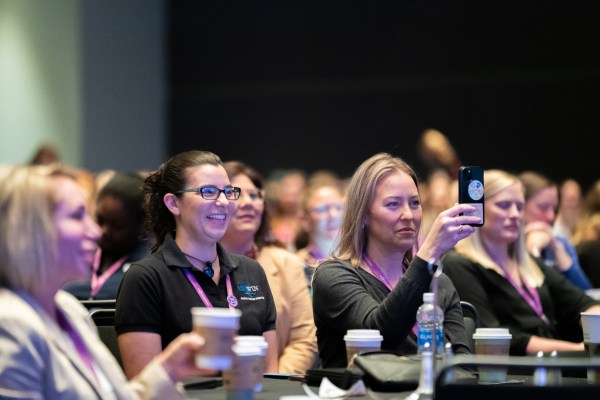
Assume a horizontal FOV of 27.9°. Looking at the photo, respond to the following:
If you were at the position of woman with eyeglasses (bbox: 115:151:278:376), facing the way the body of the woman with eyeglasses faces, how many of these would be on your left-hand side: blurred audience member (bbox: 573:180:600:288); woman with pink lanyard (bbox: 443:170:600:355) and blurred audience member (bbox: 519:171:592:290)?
3

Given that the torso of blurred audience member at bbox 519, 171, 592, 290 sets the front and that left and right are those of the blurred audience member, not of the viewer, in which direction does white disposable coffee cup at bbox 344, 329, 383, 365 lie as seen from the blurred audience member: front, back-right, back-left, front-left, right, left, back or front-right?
front-right

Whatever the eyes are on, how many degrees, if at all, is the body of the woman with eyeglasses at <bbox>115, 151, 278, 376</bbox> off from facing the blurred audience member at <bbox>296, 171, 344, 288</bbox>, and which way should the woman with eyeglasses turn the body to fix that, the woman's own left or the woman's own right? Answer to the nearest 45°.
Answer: approximately 135° to the woman's own left

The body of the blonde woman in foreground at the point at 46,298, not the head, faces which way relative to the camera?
to the viewer's right

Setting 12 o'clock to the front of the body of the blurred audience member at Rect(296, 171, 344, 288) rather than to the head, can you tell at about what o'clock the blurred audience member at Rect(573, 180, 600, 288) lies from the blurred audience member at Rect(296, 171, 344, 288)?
the blurred audience member at Rect(573, 180, 600, 288) is roughly at 10 o'clock from the blurred audience member at Rect(296, 171, 344, 288).

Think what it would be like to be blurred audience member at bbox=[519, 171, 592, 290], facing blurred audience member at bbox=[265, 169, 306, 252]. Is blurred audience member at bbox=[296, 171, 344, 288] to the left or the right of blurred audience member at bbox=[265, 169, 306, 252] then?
left

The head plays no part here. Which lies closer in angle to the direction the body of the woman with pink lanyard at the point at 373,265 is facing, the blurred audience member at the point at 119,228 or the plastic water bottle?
the plastic water bottle

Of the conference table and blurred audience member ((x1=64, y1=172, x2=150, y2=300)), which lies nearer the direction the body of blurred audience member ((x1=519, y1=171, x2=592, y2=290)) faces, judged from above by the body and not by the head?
the conference table

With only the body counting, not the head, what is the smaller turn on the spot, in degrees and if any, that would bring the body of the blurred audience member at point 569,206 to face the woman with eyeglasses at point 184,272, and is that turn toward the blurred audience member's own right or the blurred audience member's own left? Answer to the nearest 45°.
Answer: approximately 45° to the blurred audience member's own right

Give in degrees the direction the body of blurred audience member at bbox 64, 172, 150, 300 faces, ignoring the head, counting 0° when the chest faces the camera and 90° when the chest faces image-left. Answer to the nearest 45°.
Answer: approximately 45°

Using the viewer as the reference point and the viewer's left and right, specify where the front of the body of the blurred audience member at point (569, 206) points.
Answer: facing the viewer and to the right of the viewer

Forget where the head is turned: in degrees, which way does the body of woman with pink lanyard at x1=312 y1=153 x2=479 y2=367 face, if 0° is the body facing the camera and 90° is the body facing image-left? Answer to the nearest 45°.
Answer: approximately 315°
